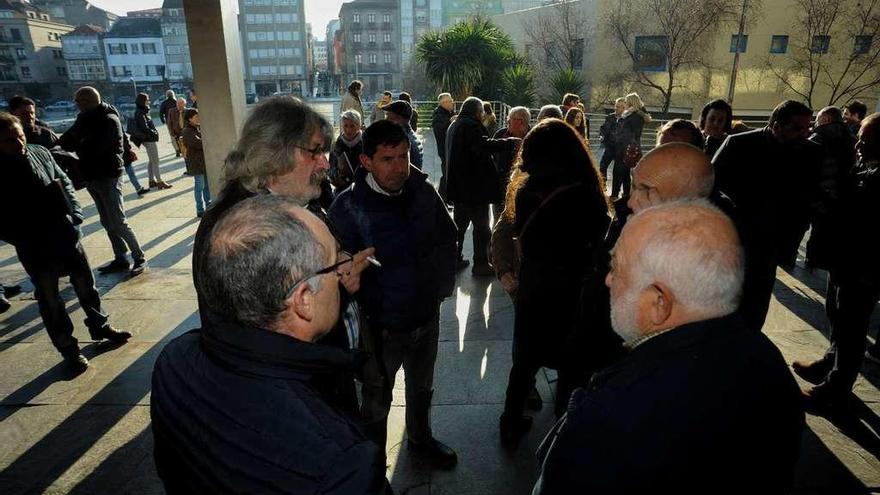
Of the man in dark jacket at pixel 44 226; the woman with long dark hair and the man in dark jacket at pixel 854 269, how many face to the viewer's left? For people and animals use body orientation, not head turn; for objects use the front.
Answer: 1

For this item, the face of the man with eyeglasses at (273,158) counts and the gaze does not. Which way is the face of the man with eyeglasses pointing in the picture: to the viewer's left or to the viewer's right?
to the viewer's right

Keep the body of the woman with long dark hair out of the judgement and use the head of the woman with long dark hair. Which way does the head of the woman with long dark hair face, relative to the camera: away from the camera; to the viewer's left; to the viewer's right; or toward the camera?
away from the camera

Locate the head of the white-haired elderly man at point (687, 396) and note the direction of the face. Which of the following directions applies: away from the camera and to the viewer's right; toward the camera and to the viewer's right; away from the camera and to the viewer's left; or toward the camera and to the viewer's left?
away from the camera and to the viewer's left

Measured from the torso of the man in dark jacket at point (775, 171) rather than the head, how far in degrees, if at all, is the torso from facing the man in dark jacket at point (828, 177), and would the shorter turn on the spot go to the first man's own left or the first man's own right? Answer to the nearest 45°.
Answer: approximately 135° to the first man's own left

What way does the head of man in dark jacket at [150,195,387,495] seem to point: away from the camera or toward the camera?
away from the camera

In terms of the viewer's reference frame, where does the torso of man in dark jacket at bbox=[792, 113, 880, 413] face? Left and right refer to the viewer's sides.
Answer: facing to the left of the viewer

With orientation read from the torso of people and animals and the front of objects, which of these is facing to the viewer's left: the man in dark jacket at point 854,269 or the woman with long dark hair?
the man in dark jacket

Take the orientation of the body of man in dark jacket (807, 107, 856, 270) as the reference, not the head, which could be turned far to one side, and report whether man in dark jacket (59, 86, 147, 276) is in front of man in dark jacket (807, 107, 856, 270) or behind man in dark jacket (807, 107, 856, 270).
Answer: in front

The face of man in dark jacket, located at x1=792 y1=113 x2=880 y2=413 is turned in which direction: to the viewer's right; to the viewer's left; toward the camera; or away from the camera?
to the viewer's left

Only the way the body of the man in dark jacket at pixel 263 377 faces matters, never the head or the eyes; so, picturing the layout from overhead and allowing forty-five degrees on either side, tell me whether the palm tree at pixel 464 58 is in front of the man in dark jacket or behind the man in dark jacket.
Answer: in front

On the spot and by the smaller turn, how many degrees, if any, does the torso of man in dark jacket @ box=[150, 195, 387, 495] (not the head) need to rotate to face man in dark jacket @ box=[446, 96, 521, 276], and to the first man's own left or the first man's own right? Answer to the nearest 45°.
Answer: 0° — they already face them

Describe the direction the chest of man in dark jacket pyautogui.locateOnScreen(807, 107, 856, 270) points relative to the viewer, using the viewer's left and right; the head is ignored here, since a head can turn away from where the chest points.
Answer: facing to the left of the viewer

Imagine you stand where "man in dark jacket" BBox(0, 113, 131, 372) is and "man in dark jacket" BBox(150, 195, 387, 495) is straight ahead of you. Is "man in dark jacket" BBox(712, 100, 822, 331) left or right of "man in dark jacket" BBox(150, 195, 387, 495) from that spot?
left

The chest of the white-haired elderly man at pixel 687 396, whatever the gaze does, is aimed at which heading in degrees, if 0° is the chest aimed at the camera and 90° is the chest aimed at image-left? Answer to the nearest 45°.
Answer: approximately 135°
